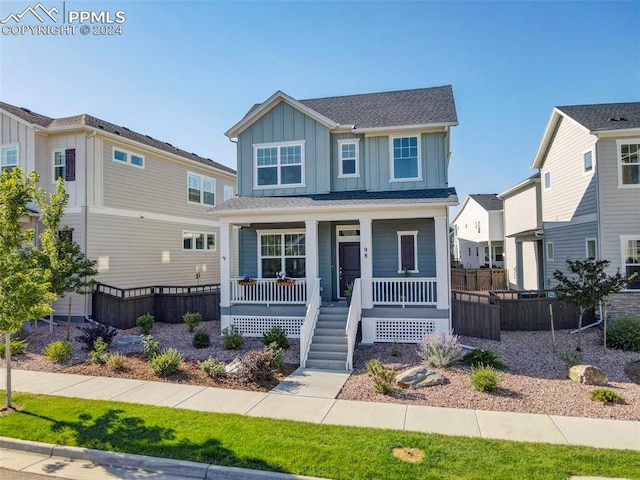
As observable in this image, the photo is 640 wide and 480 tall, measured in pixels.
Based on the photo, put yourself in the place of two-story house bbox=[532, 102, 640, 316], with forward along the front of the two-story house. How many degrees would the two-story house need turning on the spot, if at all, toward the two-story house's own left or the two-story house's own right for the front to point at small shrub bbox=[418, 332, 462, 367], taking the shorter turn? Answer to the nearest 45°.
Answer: approximately 90° to the two-story house's own right

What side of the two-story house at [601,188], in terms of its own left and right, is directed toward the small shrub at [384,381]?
right

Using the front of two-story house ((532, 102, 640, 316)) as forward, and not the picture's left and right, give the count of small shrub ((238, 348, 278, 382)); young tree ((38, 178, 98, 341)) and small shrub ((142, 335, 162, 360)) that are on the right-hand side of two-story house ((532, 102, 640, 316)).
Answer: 3

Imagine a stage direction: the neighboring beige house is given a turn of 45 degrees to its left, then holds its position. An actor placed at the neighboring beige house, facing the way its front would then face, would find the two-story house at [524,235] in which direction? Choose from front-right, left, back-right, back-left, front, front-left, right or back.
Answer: left

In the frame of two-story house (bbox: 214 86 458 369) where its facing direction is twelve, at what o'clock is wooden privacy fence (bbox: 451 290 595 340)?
The wooden privacy fence is roughly at 9 o'clock from the two-story house.

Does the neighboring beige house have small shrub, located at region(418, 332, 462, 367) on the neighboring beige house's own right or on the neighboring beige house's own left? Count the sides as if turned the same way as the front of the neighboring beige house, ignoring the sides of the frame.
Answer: on the neighboring beige house's own left
